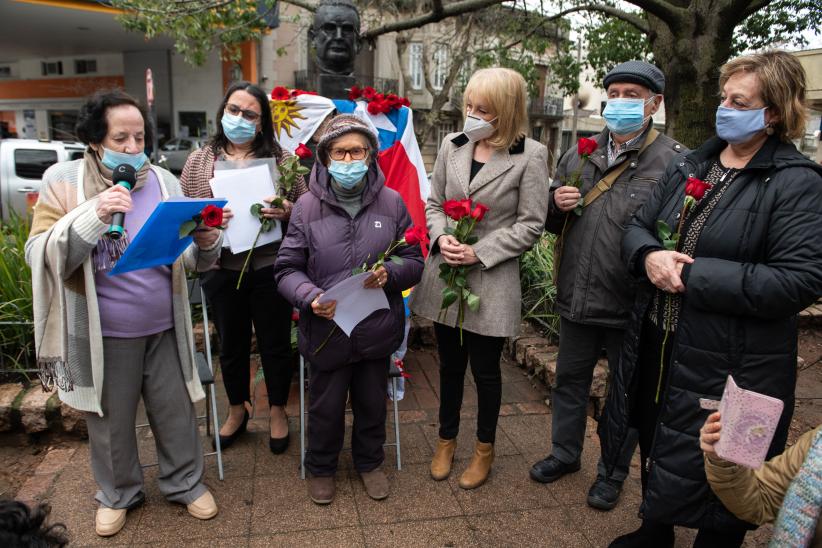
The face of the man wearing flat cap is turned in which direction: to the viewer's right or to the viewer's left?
to the viewer's left

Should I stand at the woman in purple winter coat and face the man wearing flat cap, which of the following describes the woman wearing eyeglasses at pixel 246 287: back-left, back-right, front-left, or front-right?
back-left

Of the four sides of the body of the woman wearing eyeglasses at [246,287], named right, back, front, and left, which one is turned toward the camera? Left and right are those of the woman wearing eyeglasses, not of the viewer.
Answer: front

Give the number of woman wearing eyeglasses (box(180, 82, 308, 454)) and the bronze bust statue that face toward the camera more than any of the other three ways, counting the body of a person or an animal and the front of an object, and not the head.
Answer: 2

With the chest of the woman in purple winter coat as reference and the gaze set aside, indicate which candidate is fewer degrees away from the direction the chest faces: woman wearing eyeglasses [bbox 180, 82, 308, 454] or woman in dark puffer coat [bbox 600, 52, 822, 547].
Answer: the woman in dark puffer coat

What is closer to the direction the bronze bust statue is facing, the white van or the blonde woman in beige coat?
the blonde woman in beige coat

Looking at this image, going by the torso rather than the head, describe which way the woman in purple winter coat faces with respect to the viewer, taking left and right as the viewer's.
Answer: facing the viewer

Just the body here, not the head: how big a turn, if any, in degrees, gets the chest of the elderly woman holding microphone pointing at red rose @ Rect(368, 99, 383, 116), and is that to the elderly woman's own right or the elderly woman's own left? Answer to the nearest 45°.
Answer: approximately 90° to the elderly woman's own left

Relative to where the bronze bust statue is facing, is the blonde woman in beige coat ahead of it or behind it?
ahead

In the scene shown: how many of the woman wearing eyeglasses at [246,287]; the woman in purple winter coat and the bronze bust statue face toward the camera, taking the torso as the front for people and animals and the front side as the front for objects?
3

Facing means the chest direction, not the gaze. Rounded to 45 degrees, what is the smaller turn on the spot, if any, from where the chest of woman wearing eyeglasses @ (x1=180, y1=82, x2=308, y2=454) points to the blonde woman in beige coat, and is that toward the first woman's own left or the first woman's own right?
approximately 45° to the first woman's own left

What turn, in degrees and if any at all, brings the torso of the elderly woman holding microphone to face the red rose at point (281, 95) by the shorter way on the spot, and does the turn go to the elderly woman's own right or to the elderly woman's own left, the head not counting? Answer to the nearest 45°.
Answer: approximately 90° to the elderly woman's own left

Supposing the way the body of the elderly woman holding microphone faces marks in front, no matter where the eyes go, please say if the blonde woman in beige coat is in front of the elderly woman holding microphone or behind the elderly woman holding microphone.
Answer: in front

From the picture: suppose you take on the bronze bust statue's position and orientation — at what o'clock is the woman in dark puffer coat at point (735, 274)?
The woman in dark puffer coat is roughly at 11 o'clock from the bronze bust statue.

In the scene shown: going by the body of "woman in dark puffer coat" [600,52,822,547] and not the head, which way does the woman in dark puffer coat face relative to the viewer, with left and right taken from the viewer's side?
facing the viewer and to the left of the viewer
